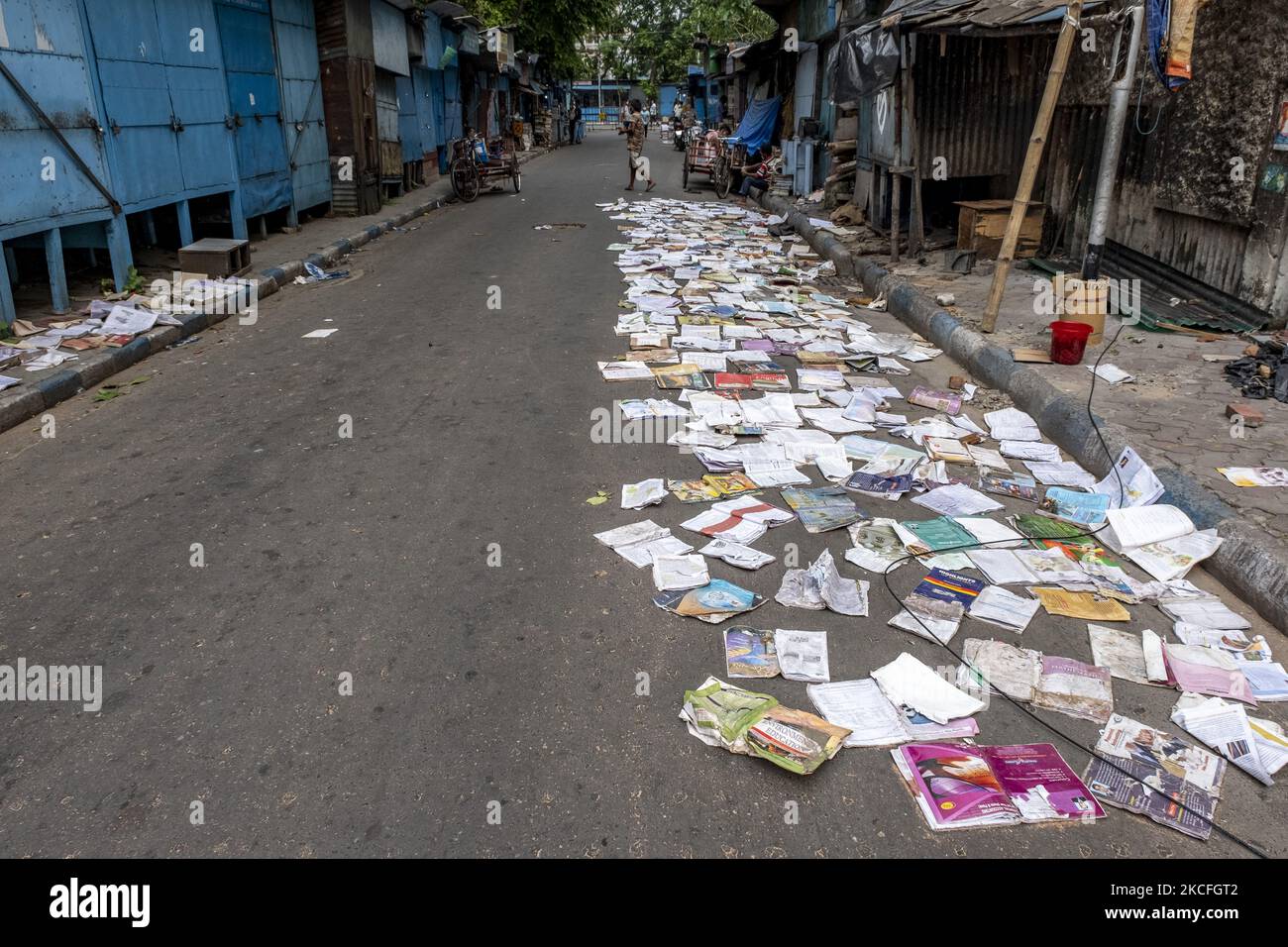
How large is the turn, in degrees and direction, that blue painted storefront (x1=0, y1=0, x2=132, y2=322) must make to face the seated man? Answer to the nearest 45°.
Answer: approximately 90° to its left

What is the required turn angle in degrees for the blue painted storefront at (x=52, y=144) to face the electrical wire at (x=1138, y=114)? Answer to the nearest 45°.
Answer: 0° — it already faces it

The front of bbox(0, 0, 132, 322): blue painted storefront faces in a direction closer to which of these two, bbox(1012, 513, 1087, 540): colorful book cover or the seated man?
the colorful book cover

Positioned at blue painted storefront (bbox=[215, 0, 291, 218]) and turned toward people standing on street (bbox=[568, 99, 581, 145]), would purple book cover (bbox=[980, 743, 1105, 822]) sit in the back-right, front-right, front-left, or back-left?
back-right

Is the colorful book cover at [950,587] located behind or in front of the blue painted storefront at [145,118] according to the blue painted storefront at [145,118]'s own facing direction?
in front

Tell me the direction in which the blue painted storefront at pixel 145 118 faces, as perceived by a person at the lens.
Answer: facing the viewer and to the right of the viewer

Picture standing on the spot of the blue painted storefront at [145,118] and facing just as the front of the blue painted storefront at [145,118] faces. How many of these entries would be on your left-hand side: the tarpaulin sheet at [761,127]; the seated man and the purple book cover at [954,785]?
2

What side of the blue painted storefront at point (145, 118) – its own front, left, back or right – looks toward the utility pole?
front

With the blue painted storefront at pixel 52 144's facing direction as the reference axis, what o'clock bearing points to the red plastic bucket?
The red plastic bucket is roughly at 12 o'clock from the blue painted storefront.

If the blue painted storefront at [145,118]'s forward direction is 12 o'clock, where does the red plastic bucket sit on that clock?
The red plastic bucket is roughly at 12 o'clock from the blue painted storefront.

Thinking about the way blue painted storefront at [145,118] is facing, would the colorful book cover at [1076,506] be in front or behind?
in front

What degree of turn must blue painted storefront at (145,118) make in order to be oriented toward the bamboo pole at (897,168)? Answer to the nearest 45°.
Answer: approximately 45° to its left
